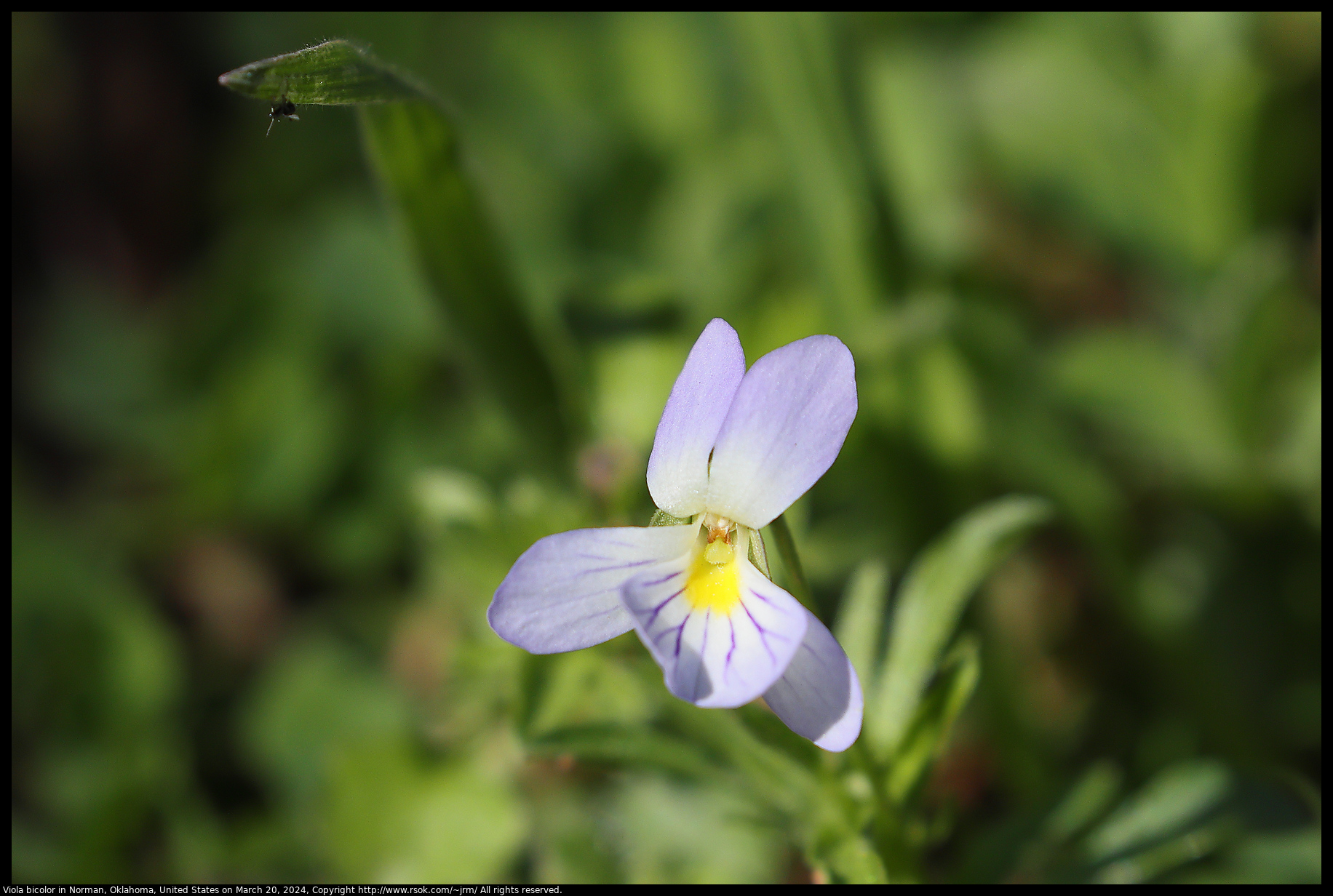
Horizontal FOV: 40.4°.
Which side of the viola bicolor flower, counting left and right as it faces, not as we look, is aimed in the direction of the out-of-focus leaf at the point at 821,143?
back

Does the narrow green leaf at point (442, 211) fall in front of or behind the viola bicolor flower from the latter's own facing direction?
behind

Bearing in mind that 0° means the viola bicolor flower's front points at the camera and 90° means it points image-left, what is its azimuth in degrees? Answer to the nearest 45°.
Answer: approximately 0°
